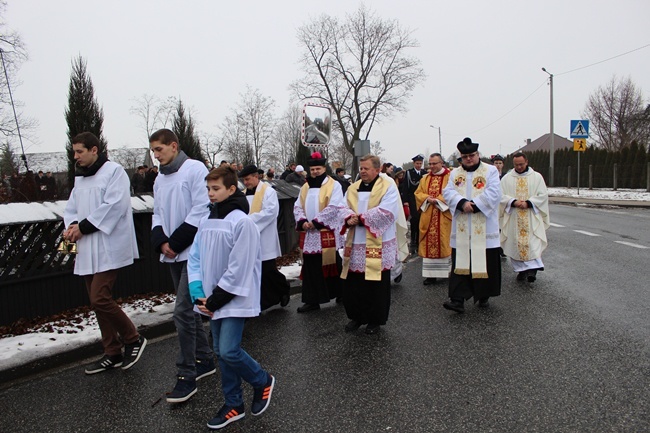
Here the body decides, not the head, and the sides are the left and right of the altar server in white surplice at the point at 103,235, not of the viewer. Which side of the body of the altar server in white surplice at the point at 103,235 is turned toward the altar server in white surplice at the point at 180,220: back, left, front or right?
left

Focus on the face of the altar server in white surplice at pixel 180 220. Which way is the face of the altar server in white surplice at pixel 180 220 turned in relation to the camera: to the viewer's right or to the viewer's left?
to the viewer's left

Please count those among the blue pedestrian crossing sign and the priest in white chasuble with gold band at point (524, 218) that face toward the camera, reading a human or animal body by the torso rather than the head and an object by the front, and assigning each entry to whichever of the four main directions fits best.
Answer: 2

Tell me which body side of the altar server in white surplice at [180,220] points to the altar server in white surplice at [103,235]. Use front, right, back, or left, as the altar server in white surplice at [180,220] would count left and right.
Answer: right

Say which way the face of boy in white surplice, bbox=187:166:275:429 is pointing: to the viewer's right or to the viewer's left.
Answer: to the viewer's left

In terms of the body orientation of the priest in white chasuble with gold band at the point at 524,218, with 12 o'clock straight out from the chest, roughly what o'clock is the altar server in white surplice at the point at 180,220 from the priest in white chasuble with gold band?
The altar server in white surplice is roughly at 1 o'clock from the priest in white chasuble with gold band.

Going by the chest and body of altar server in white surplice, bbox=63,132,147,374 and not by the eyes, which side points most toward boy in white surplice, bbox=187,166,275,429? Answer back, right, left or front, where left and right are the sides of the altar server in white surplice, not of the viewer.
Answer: left
